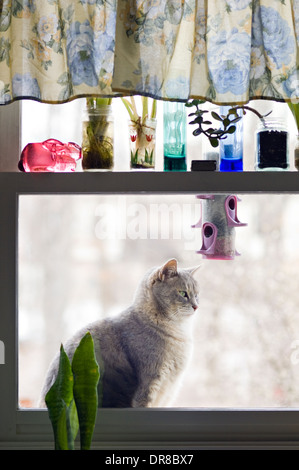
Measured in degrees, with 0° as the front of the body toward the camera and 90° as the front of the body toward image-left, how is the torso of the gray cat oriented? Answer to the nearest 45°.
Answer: approximately 270°
